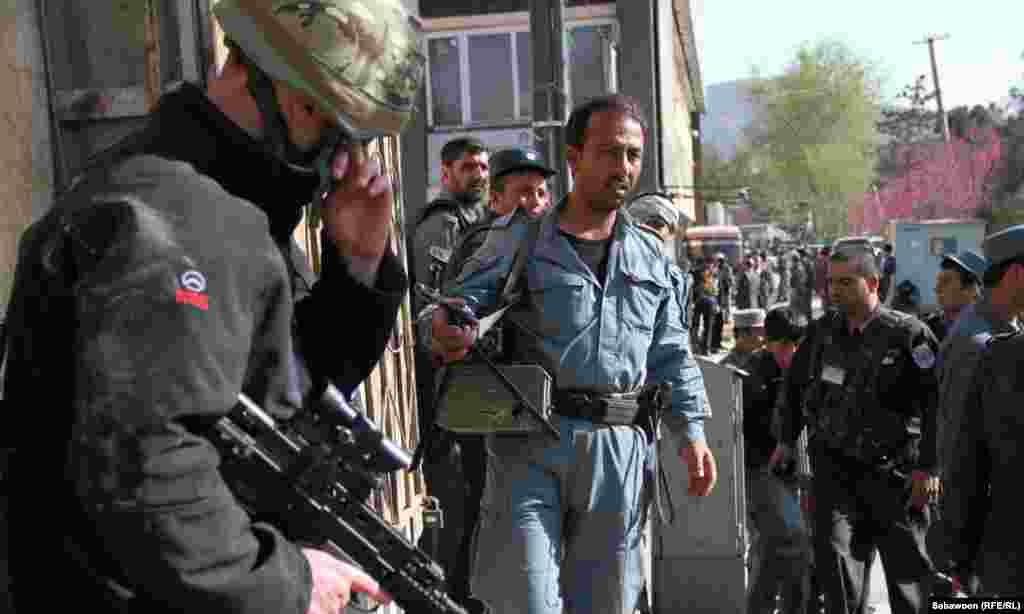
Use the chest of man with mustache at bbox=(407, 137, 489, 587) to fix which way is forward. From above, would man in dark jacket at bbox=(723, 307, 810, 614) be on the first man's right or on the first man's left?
on the first man's left

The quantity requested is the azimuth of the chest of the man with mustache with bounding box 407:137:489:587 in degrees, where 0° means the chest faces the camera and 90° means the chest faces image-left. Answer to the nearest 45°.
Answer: approximately 315°

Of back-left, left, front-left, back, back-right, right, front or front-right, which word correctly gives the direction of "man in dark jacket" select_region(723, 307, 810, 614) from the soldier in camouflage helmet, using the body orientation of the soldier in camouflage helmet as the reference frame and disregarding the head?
front-left

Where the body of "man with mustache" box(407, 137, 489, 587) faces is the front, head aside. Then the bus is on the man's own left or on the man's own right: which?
on the man's own left

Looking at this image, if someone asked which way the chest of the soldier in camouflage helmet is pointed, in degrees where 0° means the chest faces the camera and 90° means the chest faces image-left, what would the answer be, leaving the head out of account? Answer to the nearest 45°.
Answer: approximately 270°
